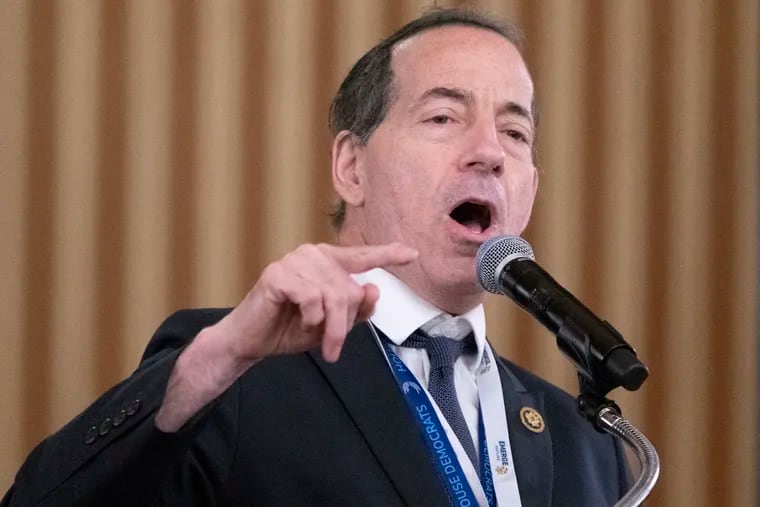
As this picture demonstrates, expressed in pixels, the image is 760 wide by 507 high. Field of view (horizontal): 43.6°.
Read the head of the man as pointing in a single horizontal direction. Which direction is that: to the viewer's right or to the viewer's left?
to the viewer's right

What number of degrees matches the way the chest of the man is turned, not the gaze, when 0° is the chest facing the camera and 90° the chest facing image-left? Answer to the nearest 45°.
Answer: approximately 315°
